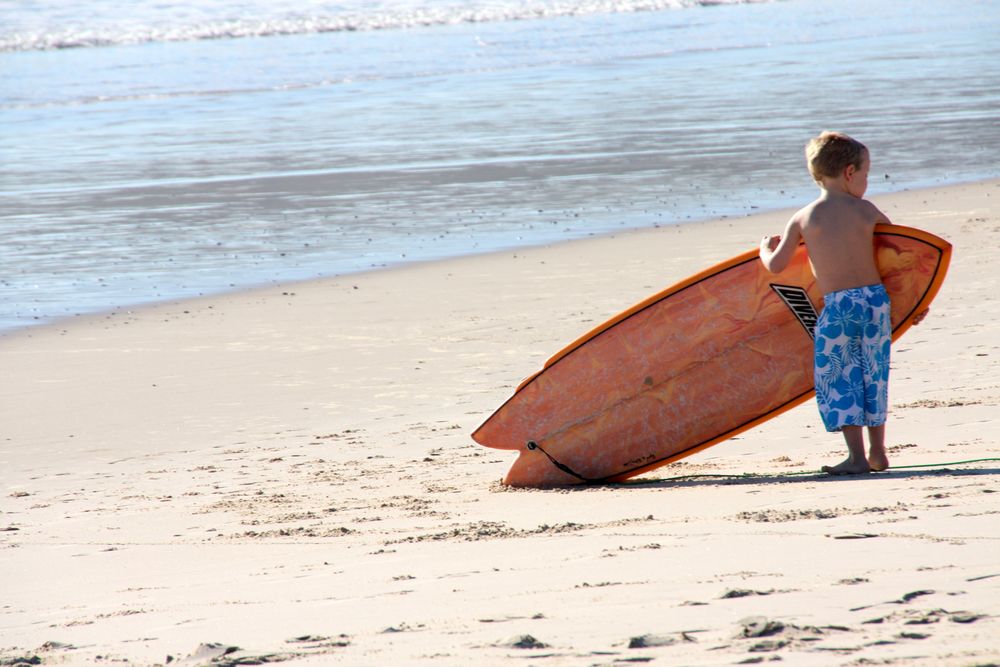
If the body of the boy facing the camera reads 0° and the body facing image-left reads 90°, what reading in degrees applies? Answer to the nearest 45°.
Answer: approximately 180°

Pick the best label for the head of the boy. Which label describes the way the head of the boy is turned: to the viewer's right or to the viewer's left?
to the viewer's right
